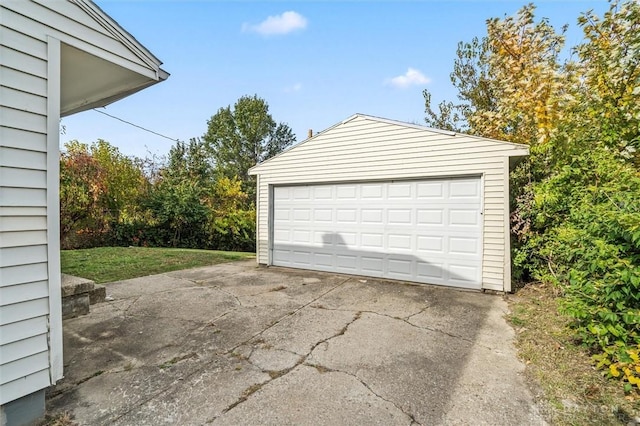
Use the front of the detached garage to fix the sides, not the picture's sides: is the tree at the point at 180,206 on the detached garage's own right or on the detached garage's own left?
on the detached garage's own right

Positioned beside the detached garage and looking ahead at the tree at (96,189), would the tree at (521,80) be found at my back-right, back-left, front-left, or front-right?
back-right

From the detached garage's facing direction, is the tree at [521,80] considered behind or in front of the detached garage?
behind

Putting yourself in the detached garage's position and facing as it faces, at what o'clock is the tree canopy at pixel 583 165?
The tree canopy is roughly at 8 o'clock from the detached garage.

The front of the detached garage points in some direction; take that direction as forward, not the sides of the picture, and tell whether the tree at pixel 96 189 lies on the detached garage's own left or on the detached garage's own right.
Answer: on the detached garage's own right

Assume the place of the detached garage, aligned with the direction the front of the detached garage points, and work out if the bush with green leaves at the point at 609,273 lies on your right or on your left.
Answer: on your left

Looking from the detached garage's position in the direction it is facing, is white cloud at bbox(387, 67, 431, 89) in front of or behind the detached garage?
behind

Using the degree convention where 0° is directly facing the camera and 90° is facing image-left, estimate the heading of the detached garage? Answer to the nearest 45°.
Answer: approximately 45°
